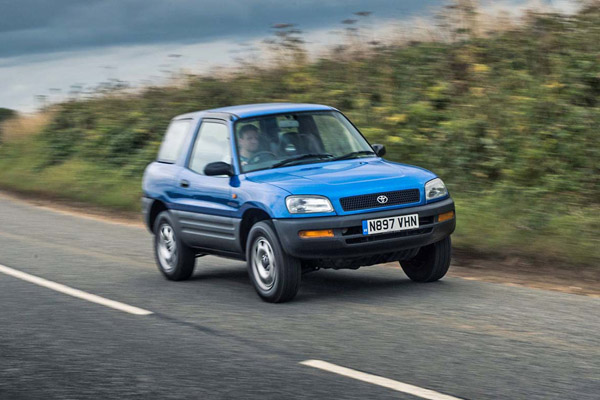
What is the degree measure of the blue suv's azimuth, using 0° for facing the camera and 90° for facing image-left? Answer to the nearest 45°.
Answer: approximately 315°

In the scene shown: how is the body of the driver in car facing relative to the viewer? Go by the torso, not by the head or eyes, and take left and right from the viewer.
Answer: facing the viewer and to the right of the viewer
